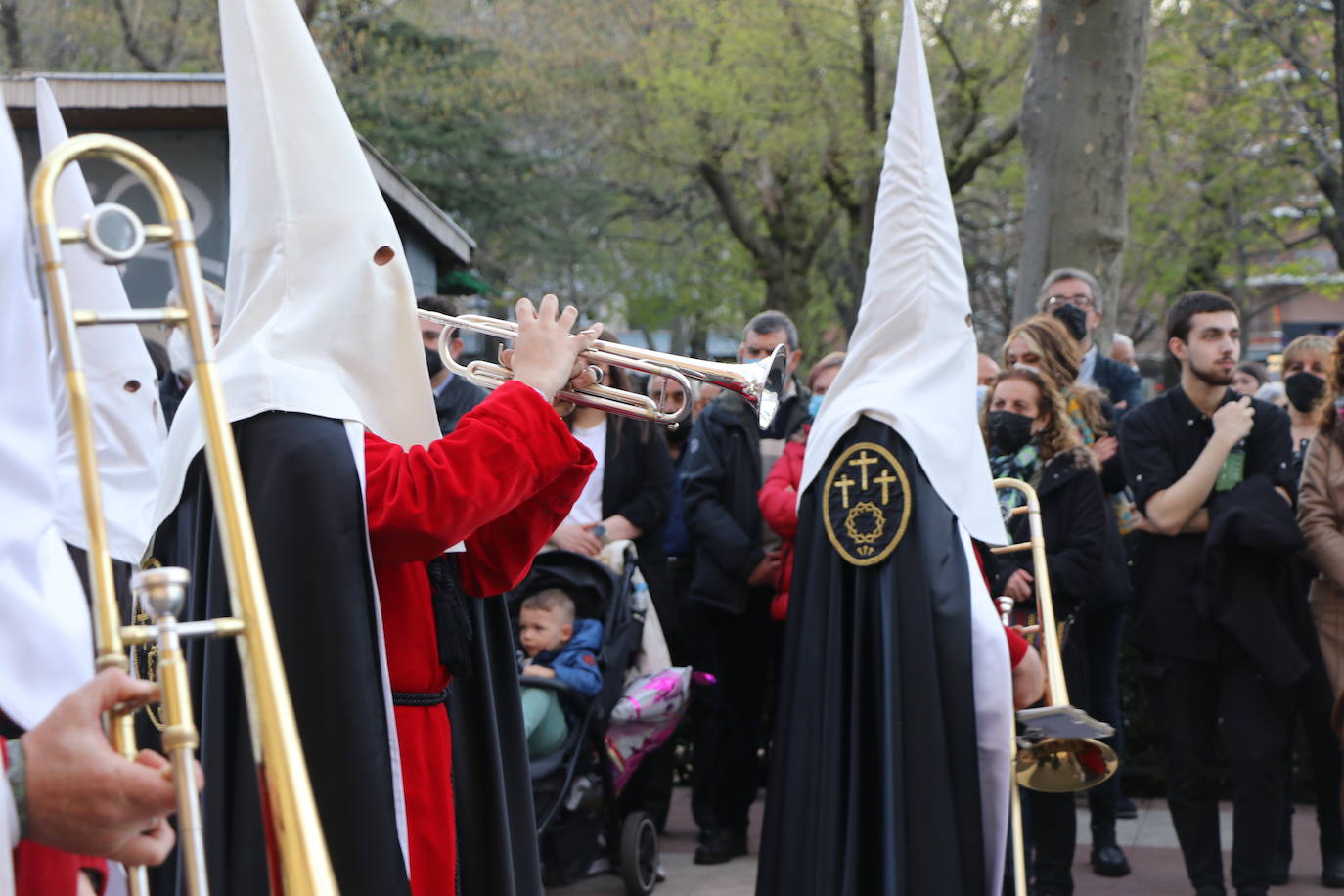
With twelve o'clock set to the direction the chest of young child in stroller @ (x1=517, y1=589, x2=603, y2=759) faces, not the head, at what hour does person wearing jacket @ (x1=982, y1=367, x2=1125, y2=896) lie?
The person wearing jacket is roughly at 8 o'clock from the young child in stroller.

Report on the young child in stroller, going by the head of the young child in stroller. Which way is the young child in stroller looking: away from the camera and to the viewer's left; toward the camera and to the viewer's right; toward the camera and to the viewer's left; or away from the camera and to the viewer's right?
toward the camera and to the viewer's left

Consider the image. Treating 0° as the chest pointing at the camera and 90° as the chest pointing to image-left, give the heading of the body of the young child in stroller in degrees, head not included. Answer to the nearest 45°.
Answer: approximately 45°

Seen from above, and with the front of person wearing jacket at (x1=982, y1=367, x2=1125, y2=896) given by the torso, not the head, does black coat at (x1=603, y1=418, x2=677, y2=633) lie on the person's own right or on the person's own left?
on the person's own right

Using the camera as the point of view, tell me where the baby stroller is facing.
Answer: facing the viewer and to the left of the viewer

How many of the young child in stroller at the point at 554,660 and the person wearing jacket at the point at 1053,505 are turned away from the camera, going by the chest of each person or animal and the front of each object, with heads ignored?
0

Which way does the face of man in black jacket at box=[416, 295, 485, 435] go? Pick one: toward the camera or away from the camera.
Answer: toward the camera

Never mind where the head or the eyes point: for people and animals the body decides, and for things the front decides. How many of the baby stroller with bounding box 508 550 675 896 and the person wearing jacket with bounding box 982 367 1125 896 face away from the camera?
0

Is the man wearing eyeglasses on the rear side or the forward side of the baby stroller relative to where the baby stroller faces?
on the rear side
